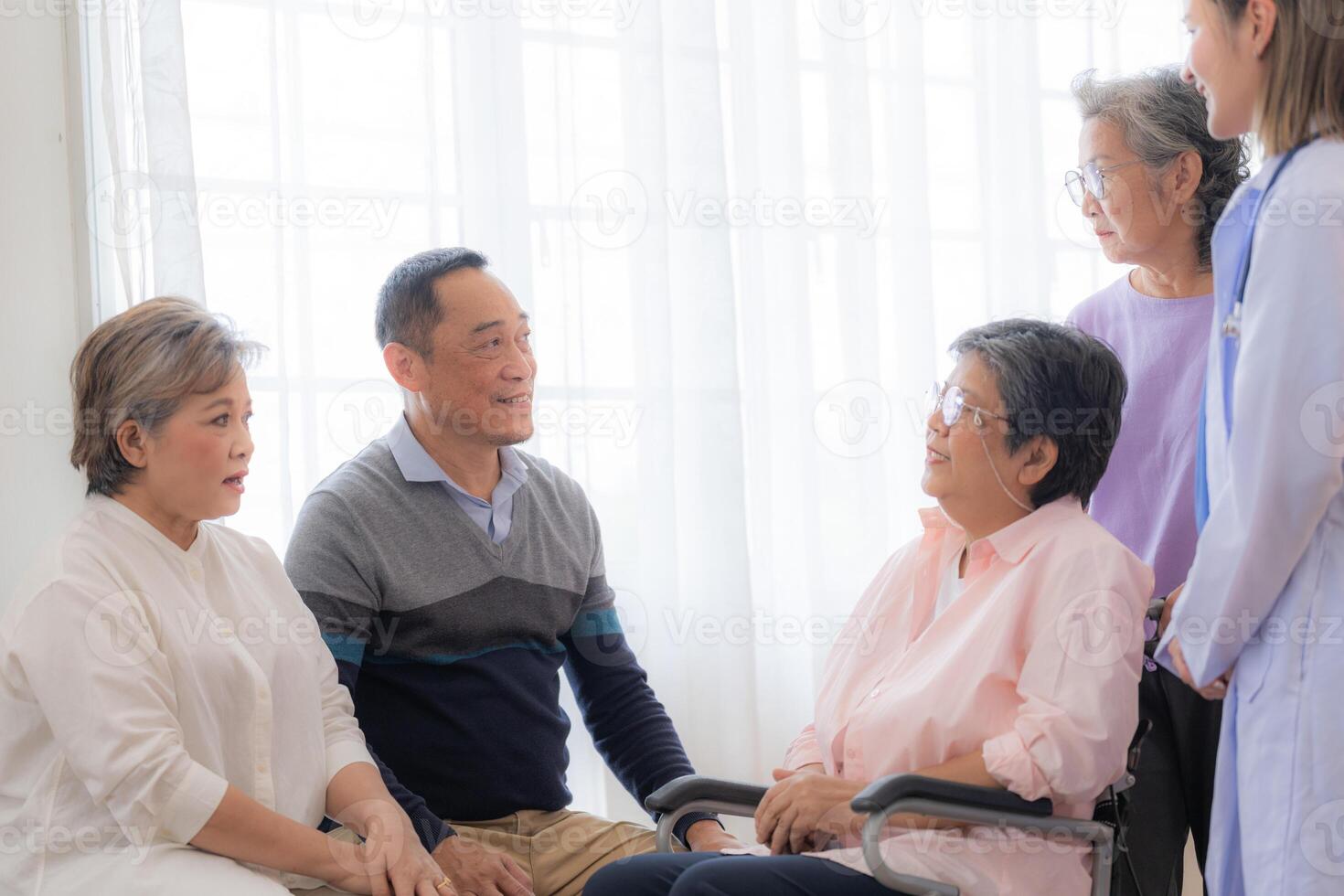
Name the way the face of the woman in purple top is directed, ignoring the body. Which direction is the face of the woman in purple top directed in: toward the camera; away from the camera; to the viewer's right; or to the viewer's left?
to the viewer's left

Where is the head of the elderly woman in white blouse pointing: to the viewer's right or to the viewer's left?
to the viewer's right

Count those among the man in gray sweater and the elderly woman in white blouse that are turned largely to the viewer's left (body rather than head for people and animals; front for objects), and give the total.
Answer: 0

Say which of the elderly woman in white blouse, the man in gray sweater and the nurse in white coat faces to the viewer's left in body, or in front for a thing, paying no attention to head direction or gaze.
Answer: the nurse in white coat

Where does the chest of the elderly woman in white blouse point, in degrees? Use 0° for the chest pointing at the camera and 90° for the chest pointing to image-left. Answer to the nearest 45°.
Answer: approximately 315°

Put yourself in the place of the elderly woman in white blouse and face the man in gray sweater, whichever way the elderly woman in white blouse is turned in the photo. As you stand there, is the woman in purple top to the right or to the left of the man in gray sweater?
right

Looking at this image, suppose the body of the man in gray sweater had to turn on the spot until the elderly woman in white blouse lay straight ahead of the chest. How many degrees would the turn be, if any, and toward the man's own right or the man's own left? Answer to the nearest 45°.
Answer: approximately 90° to the man's own right

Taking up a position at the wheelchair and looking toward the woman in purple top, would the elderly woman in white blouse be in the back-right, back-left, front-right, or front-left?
back-left

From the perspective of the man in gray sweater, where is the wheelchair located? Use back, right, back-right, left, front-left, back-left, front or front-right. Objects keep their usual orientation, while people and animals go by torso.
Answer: front

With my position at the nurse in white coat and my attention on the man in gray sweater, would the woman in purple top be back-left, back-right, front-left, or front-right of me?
front-right

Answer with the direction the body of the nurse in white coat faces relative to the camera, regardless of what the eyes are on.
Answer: to the viewer's left

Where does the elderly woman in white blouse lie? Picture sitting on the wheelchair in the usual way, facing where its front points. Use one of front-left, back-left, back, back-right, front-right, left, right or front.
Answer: front-right

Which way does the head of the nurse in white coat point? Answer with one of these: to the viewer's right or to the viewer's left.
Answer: to the viewer's left

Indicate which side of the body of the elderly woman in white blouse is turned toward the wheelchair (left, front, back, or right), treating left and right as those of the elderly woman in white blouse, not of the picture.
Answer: front

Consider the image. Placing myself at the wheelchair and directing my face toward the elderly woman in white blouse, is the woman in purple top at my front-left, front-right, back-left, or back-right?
back-right

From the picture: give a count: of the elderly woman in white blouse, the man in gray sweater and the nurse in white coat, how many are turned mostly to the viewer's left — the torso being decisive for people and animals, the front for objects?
1

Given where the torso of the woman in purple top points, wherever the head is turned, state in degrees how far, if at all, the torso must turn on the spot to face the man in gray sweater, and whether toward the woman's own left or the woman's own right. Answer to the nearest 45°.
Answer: approximately 45° to the woman's own right
